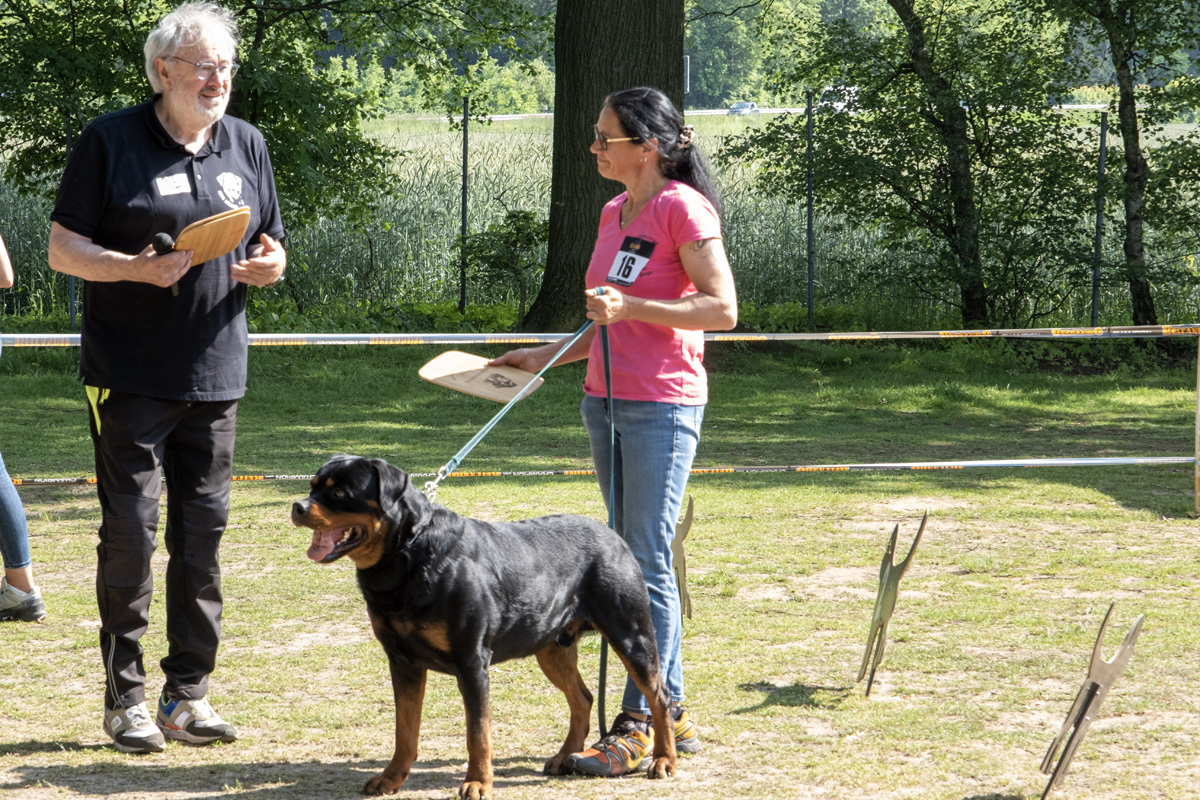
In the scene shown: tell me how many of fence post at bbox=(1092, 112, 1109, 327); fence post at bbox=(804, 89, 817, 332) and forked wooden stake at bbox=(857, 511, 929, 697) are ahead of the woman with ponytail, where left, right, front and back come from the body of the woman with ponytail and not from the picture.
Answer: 0

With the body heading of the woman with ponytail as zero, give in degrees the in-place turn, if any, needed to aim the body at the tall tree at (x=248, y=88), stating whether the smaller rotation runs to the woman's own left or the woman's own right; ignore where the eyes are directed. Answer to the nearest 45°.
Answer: approximately 135° to the woman's own right

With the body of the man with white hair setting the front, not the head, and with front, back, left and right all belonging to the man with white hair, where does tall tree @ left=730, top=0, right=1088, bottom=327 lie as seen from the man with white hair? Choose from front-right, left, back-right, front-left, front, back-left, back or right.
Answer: left

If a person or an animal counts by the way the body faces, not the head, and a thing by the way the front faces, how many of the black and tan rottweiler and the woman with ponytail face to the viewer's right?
0

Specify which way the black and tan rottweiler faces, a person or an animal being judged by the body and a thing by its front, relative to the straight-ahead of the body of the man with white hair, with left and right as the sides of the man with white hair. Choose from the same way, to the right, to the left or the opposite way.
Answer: to the right

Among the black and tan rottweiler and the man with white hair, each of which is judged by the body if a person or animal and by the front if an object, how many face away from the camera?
0

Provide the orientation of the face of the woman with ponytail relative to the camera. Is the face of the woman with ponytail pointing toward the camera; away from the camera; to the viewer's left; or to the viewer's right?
to the viewer's left

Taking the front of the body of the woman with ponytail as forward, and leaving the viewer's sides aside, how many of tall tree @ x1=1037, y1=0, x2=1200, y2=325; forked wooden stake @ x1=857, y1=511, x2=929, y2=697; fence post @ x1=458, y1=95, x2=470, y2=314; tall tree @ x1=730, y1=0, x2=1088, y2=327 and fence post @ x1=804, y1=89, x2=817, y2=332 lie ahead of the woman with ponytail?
0

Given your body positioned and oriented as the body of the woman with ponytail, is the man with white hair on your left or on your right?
on your right

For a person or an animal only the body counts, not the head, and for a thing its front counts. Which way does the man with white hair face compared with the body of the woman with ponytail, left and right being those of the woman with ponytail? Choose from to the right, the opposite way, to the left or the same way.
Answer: to the left

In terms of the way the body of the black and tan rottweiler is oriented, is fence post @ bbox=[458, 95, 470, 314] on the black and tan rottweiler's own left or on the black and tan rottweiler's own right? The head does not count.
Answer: on the black and tan rottweiler's own right

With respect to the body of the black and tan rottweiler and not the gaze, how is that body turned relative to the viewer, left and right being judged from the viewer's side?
facing the viewer and to the left of the viewer

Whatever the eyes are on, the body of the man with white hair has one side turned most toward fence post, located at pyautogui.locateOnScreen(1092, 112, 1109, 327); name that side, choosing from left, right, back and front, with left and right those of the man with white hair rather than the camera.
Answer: left

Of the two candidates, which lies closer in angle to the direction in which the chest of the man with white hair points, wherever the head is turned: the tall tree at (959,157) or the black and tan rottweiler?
the black and tan rottweiler
